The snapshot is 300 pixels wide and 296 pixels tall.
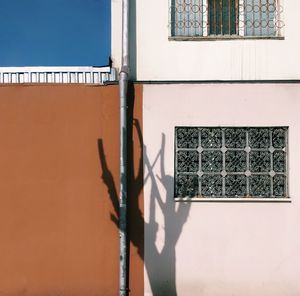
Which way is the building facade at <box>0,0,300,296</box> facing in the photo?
toward the camera
